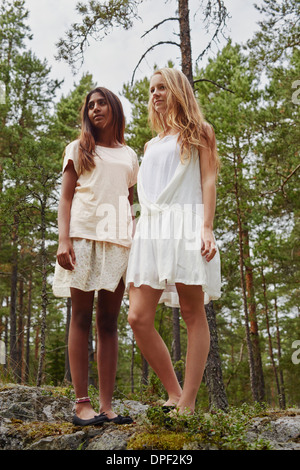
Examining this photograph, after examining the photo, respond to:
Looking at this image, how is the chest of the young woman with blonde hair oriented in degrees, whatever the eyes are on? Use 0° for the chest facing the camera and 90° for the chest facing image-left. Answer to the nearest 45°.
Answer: approximately 45°

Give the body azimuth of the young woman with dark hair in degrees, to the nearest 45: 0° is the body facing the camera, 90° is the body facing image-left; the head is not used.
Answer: approximately 315°

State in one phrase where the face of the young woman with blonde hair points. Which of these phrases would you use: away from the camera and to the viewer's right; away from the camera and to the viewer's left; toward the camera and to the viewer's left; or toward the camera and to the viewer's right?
toward the camera and to the viewer's left

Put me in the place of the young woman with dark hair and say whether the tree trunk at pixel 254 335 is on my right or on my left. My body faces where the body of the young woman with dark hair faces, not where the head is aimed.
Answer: on my left

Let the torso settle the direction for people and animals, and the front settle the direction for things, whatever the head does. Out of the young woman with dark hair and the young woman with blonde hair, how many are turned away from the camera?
0
